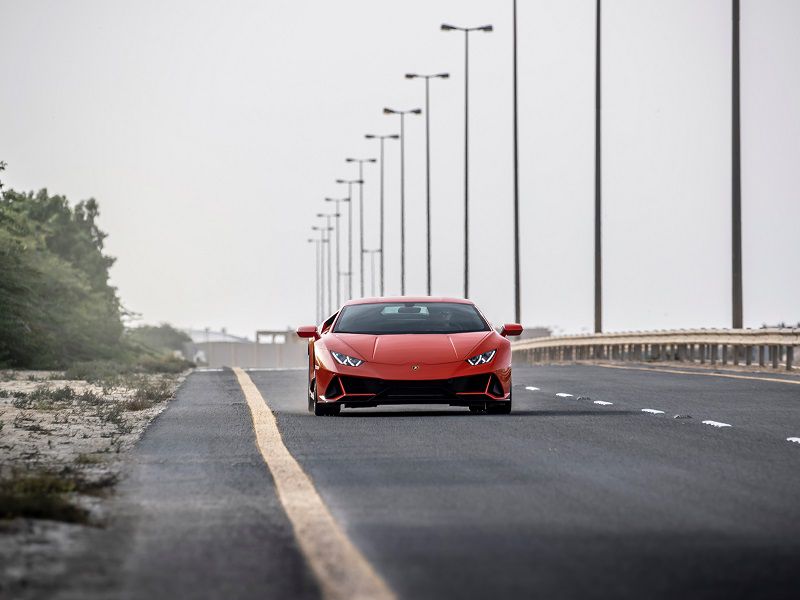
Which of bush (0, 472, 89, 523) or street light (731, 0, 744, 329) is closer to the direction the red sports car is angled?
the bush

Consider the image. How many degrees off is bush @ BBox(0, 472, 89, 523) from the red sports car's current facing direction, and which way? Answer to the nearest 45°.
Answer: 0° — it already faces it

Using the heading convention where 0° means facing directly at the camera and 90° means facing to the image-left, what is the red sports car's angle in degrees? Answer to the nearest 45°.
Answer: approximately 0°

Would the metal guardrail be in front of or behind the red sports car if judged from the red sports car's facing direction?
behind
